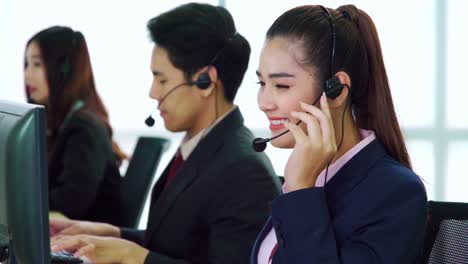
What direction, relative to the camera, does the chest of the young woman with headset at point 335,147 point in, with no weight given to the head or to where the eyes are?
to the viewer's left

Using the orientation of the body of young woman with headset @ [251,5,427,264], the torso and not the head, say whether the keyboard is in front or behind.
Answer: in front

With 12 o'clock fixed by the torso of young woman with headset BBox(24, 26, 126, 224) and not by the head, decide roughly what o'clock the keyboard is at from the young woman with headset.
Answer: The keyboard is roughly at 9 o'clock from the young woman with headset.

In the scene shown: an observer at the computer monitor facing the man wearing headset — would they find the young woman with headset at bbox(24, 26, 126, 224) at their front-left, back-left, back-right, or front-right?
front-left

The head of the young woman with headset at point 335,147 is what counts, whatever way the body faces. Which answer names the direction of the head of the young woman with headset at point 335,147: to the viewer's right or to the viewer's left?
to the viewer's left

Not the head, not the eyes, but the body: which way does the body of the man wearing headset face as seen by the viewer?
to the viewer's left

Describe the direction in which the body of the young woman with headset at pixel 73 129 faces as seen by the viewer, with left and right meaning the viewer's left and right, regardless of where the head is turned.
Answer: facing to the left of the viewer

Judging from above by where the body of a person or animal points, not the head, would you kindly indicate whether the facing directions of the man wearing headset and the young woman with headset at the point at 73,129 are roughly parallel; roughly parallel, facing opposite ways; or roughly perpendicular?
roughly parallel

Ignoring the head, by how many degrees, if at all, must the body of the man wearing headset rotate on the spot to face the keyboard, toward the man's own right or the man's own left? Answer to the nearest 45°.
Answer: approximately 45° to the man's own left

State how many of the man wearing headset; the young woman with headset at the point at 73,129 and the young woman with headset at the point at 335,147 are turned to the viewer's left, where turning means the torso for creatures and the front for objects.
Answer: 3

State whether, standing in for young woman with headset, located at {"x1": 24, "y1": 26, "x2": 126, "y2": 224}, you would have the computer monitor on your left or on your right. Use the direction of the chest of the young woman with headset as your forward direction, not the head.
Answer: on your left

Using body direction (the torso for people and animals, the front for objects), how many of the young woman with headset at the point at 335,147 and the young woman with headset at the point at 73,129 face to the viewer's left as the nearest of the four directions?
2

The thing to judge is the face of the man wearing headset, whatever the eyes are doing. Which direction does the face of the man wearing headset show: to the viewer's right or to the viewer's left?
to the viewer's left

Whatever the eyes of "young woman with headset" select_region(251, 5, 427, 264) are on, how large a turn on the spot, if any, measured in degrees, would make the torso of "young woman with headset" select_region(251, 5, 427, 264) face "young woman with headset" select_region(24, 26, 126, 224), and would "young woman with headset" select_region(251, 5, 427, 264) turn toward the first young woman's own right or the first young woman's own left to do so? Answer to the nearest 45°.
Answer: approximately 45° to the first young woman's own right
